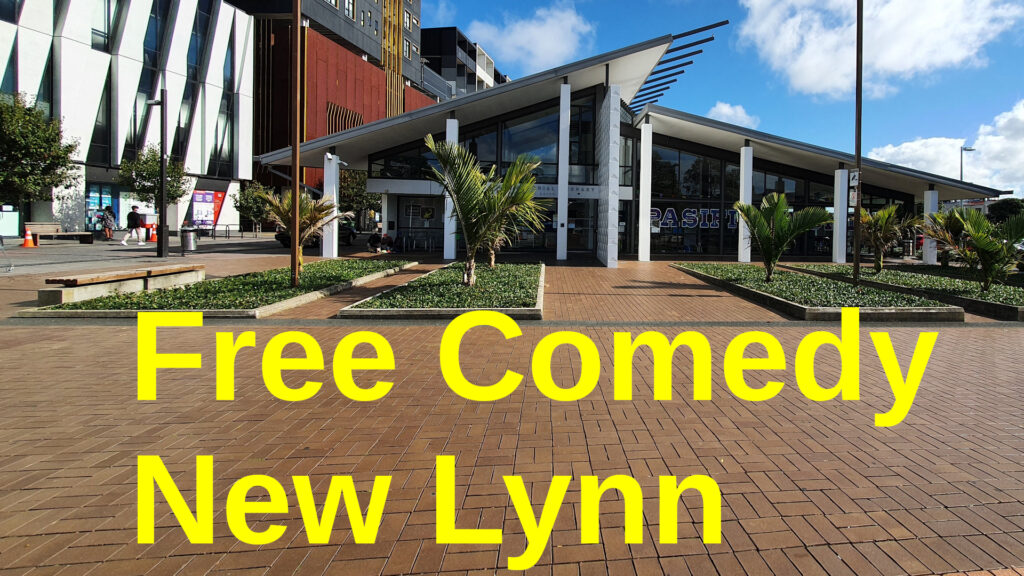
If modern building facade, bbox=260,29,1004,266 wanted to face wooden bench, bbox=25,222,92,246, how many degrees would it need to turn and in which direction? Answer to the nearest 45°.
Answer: approximately 90° to its right

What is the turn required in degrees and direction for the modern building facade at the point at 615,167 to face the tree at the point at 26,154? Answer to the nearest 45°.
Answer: approximately 90° to its right

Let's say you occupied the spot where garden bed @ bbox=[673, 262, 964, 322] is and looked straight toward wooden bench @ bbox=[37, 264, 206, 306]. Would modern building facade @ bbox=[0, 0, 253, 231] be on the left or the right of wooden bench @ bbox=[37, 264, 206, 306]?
right

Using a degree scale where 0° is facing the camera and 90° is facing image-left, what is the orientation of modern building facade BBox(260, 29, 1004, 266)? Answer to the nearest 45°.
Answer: approximately 0°

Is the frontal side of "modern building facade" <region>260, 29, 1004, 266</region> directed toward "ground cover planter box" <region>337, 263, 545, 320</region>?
yes

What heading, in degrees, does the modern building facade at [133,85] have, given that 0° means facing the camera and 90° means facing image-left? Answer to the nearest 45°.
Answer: approximately 315°
